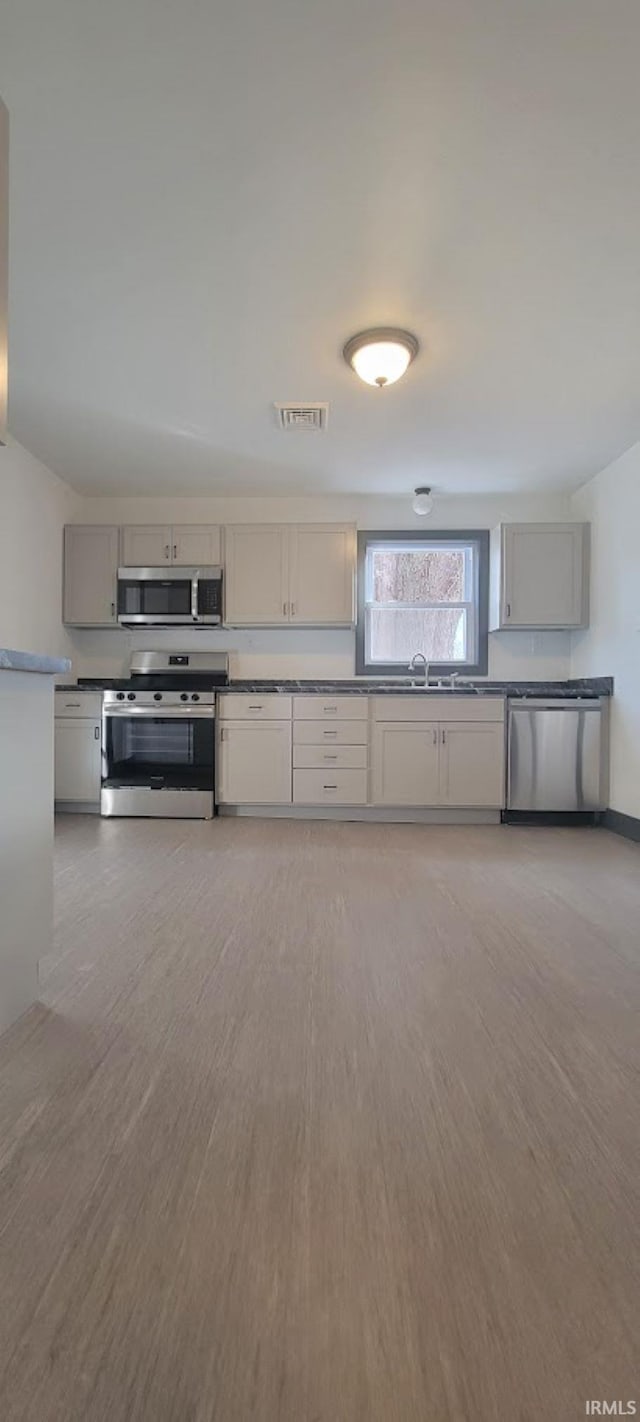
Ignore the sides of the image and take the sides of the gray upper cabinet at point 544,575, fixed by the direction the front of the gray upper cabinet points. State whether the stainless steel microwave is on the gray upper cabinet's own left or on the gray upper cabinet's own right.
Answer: on the gray upper cabinet's own right

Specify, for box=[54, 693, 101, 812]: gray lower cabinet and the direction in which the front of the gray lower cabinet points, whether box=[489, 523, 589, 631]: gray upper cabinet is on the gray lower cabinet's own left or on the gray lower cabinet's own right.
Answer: on the gray lower cabinet's own left

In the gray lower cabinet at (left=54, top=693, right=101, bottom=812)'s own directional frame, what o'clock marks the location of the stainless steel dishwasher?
The stainless steel dishwasher is roughly at 10 o'clock from the gray lower cabinet.

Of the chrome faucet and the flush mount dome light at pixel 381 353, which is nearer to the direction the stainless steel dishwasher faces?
the flush mount dome light

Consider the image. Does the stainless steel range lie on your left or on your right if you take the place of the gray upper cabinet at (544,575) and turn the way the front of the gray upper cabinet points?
on your right

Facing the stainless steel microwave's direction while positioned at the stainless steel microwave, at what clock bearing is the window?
The window is roughly at 9 o'clock from the stainless steel microwave.

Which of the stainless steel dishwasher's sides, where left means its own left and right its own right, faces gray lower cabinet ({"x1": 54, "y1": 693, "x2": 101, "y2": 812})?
right
